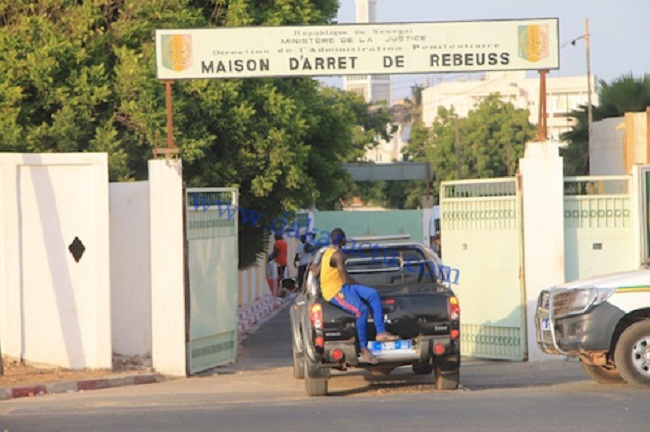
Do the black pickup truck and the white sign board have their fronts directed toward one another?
yes

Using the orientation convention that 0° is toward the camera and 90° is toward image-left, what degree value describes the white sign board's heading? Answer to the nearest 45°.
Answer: approximately 0°

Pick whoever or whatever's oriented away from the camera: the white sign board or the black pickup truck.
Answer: the black pickup truck

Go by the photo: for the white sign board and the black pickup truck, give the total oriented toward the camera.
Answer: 1

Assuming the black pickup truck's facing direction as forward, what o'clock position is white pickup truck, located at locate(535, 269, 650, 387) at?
The white pickup truck is roughly at 3 o'clock from the black pickup truck.

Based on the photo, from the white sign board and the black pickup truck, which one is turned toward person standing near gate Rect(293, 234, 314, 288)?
the black pickup truck

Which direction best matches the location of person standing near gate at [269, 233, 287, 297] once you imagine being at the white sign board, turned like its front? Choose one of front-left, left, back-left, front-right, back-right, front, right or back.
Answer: back

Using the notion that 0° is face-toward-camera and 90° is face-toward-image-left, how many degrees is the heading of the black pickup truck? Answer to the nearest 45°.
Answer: approximately 180°

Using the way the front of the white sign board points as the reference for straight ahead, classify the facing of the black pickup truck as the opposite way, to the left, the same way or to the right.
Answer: the opposite way

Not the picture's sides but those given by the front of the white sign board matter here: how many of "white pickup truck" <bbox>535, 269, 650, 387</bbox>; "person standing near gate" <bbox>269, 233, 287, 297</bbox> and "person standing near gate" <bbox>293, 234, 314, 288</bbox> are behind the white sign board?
2
